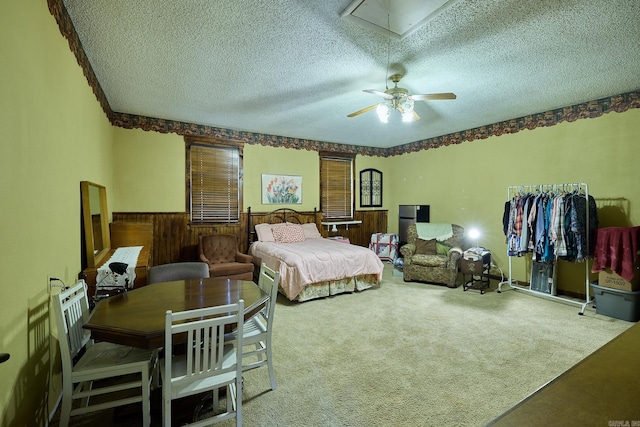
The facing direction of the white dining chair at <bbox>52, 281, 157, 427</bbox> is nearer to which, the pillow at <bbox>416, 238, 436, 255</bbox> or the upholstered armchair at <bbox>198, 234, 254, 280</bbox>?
the pillow

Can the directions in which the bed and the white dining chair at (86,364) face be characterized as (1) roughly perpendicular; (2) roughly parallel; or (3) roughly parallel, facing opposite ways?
roughly perpendicular

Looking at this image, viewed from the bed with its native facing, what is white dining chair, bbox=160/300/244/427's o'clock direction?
The white dining chair is roughly at 2 o'clock from the bed.

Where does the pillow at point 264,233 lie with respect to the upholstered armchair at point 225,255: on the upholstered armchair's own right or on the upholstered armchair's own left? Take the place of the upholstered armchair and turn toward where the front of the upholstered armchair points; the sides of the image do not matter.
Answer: on the upholstered armchair's own left

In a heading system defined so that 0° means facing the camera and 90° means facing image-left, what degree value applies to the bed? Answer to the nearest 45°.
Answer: approximately 315°

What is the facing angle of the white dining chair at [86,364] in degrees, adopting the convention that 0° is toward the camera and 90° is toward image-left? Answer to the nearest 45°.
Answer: approximately 270°

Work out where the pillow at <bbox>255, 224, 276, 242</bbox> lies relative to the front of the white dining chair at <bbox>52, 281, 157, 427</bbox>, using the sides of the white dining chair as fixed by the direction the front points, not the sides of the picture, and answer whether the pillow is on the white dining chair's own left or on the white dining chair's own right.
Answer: on the white dining chair's own left

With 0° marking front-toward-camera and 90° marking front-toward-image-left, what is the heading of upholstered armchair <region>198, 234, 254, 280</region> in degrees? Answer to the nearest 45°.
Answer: approximately 315°
